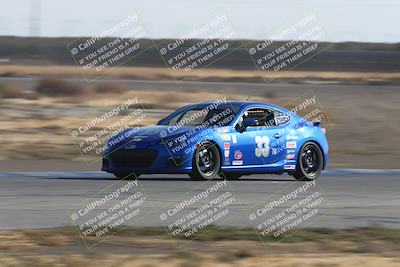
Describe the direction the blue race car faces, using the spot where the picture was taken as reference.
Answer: facing the viewer and to the left of the viewer
